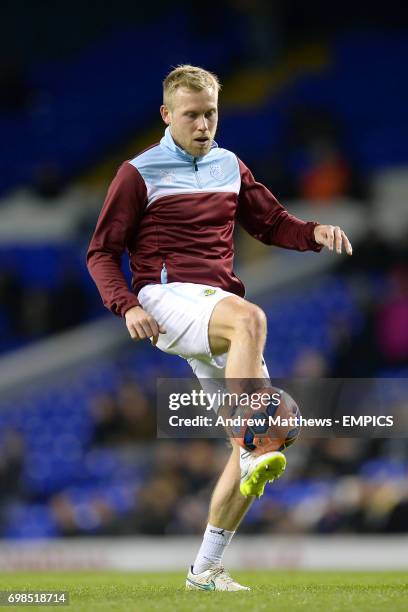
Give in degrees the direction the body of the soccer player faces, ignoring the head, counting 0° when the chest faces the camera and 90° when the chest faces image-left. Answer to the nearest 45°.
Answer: approximately 315°
